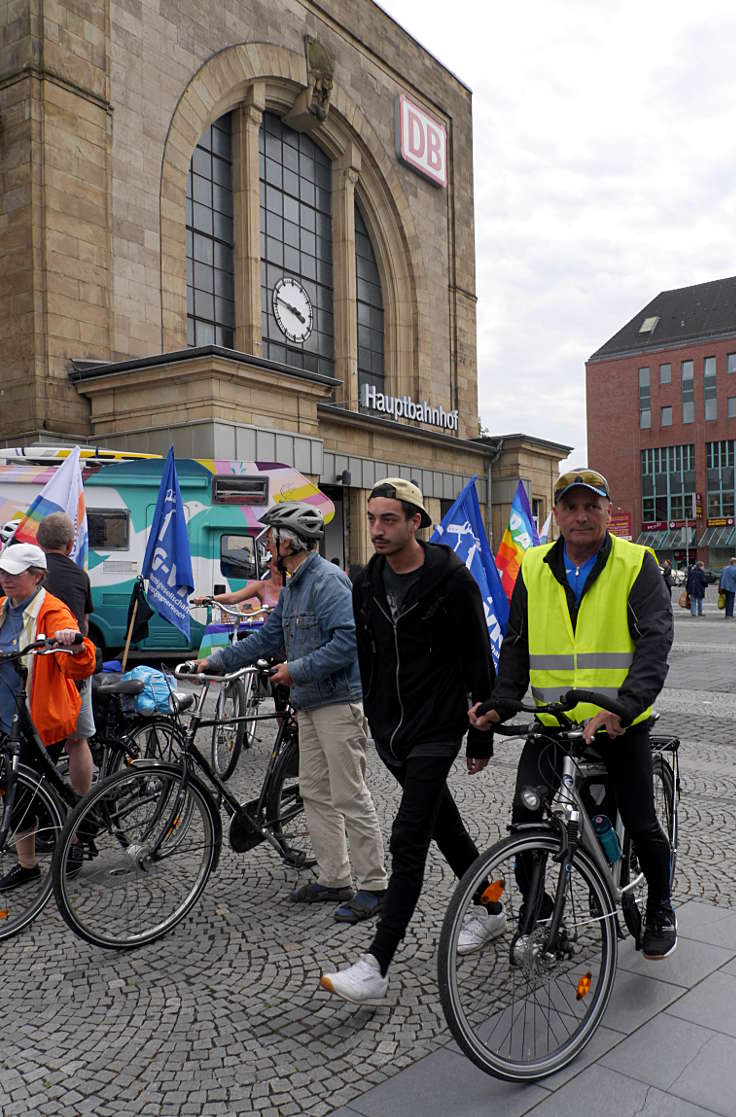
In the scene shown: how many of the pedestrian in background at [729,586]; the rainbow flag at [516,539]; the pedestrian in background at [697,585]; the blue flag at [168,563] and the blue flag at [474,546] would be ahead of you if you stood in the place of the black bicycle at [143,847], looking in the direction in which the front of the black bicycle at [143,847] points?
0

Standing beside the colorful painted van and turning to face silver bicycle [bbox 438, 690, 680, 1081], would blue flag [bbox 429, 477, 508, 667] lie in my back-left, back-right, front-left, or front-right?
front-left

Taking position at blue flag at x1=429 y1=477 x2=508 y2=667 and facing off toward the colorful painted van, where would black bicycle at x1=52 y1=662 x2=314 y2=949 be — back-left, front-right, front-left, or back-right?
back-left

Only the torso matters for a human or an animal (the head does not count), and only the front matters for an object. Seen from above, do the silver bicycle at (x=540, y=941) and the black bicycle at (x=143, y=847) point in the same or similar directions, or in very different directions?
same or similar directions

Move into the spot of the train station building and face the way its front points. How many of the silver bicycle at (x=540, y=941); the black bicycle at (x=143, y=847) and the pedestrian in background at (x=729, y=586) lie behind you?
0

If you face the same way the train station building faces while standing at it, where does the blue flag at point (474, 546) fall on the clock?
The blue flag is roughly at 1 o'clock from the train station building.

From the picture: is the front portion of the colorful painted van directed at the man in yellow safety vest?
no

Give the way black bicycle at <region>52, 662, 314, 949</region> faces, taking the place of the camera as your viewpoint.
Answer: facing the viewer and to the left of the viewer

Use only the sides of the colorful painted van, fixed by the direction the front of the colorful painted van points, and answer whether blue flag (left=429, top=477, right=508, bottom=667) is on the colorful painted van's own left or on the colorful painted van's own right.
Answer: on the colorful painted van's own right

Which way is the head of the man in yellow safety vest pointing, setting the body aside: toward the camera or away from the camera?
toward the camera

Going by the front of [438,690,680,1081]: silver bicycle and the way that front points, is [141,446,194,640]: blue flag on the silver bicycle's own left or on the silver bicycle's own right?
on the silver bicycle's own right

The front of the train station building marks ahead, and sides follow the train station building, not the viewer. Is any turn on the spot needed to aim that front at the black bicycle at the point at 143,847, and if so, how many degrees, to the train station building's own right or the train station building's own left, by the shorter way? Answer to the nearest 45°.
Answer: approximately 45° to the train station building's own right

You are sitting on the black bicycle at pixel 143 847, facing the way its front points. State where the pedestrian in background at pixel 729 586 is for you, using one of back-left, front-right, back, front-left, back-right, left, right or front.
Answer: back

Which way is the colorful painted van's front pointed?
to the viewer's right

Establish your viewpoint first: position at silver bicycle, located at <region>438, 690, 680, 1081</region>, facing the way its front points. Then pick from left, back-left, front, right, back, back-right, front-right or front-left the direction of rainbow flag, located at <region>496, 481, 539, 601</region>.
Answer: back-right

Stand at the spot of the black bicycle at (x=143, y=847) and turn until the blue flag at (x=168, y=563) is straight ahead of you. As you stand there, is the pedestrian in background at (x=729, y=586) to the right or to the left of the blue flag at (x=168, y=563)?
right

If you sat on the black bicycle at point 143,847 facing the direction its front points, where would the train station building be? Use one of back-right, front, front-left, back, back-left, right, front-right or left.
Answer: back-right

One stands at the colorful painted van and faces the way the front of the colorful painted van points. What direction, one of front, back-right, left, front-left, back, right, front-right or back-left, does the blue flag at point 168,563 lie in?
right
